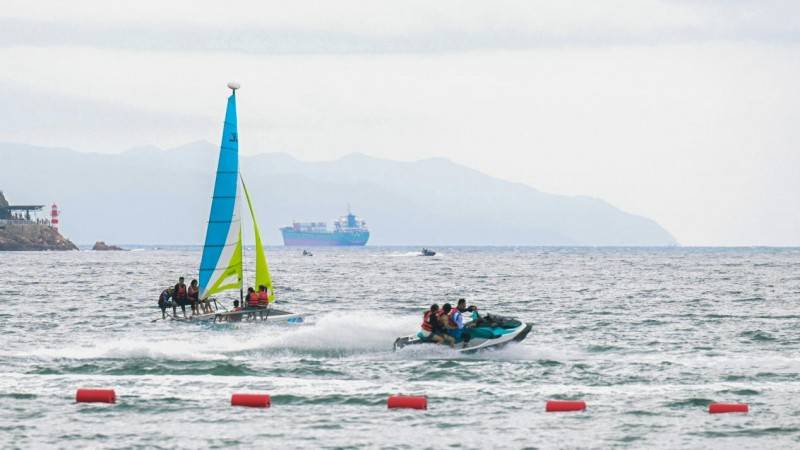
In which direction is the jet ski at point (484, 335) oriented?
to the viewer's right

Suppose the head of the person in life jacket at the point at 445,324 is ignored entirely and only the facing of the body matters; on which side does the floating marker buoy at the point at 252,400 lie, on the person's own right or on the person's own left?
on the person's own right

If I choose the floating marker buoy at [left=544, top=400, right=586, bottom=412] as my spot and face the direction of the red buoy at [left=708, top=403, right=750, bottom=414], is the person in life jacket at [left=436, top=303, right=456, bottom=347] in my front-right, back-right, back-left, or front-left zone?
back-left

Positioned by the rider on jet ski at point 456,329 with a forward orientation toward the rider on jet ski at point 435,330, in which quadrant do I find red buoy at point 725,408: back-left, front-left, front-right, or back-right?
back-left

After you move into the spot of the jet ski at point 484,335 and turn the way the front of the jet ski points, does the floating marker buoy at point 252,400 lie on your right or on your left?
on your right

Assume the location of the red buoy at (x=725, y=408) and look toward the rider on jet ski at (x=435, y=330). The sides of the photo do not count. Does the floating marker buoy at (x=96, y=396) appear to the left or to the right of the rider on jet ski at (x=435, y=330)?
left

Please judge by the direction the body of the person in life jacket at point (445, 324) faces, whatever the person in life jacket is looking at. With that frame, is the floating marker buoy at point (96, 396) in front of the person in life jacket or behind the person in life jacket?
behind

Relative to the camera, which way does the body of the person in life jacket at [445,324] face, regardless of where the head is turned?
to the viewer's right

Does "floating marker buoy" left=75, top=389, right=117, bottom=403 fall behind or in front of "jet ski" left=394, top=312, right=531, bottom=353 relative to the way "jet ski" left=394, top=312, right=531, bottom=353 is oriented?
behind
